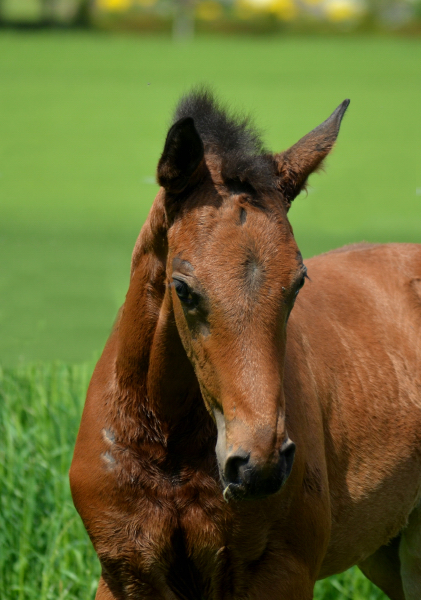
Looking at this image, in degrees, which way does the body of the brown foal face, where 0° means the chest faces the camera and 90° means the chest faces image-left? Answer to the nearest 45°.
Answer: approximately 45°
